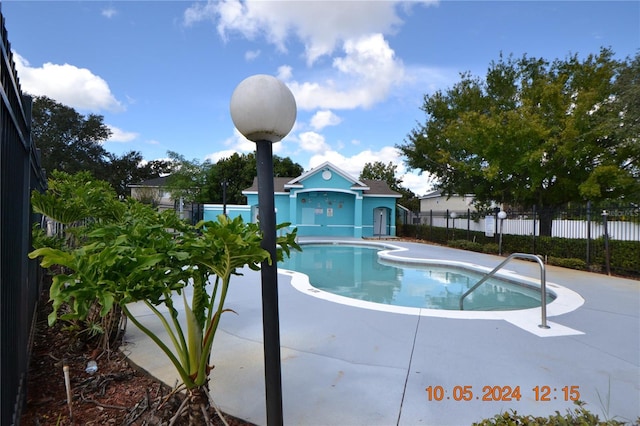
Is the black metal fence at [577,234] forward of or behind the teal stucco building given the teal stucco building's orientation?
forward

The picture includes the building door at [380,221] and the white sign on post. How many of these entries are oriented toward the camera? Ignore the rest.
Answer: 2

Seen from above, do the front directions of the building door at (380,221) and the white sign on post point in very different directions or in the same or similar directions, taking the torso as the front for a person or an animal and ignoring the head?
same or similar directions

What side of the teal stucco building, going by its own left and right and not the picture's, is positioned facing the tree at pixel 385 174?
back

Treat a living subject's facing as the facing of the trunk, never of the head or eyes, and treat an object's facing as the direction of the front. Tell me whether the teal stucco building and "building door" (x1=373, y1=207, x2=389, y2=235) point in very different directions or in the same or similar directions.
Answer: same or similar directions

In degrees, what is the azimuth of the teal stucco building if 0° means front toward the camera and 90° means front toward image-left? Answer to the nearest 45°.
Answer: approximately 0°

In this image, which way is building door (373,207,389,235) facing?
toward the camera

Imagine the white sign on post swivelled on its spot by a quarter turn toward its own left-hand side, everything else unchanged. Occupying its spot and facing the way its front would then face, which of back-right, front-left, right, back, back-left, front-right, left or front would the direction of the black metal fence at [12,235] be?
right

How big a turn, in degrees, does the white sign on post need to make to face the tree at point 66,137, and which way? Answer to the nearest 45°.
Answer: approximately 90° to its right

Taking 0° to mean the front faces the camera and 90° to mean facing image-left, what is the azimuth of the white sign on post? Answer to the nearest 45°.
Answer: approximately 0°
